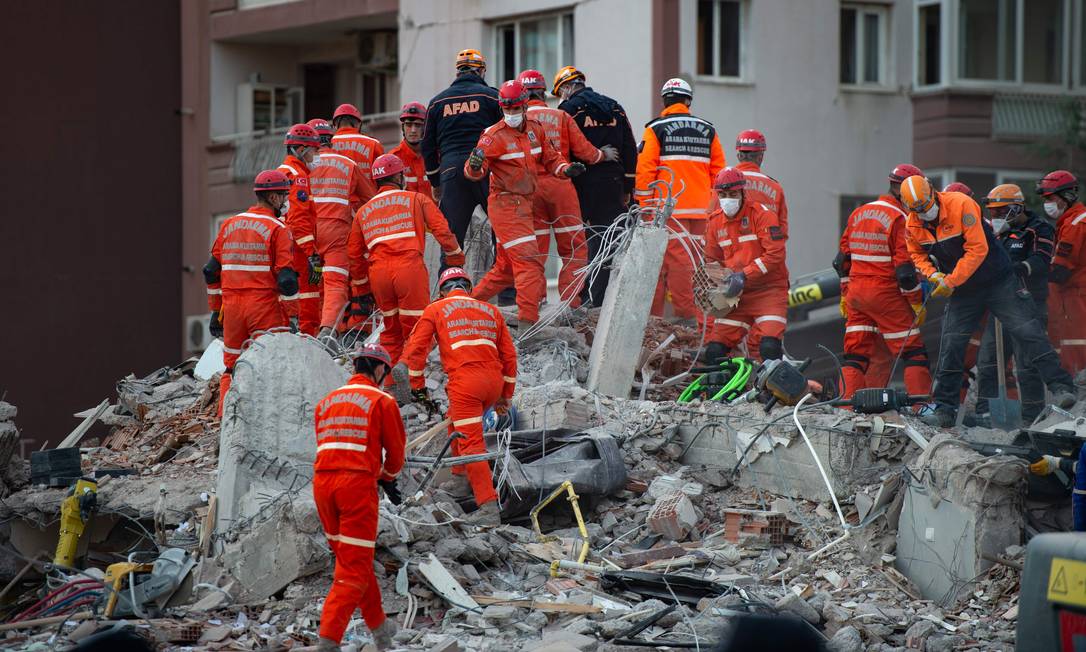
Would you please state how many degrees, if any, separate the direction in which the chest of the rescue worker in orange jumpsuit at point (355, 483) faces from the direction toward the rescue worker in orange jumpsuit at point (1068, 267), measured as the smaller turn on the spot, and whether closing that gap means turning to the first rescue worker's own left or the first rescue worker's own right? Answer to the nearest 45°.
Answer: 0° — they already face them

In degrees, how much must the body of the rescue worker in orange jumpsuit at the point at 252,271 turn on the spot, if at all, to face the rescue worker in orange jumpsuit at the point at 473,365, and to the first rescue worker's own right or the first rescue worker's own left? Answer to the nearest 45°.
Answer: approximately 90° to the first rescue worker's own right

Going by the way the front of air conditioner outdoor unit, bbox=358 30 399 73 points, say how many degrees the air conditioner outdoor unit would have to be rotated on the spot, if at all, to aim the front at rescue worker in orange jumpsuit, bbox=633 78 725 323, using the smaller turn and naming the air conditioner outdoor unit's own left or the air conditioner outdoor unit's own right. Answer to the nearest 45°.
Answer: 0° — it already faces them

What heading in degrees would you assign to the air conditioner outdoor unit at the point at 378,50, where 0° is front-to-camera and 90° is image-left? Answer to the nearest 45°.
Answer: approximately 0°

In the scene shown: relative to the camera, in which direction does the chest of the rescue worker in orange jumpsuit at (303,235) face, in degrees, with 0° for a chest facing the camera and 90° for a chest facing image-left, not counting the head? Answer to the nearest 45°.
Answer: approximately 270°

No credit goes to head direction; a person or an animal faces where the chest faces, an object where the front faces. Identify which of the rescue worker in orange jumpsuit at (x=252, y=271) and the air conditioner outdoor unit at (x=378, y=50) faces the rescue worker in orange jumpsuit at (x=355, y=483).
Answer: the air conditioner outdoor unit

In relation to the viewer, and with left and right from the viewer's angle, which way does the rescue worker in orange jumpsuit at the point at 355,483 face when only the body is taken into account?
facing away from the viewer and to the right of the viewer

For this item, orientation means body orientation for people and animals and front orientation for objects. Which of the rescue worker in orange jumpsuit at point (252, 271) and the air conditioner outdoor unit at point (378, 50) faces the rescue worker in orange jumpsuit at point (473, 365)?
the air conditioner outdoor unit

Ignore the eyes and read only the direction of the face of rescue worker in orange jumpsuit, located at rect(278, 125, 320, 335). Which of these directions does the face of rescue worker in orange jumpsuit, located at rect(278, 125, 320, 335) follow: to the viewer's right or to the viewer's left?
to the viewer's right

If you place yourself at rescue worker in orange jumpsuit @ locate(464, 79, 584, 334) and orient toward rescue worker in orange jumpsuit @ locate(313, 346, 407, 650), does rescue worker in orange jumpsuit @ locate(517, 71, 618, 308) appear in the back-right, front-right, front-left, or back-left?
back-left

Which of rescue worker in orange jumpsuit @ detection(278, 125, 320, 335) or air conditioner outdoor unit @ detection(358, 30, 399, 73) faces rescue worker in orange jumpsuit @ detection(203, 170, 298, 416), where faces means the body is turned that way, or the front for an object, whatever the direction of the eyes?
the air conditioner outdoor unit
